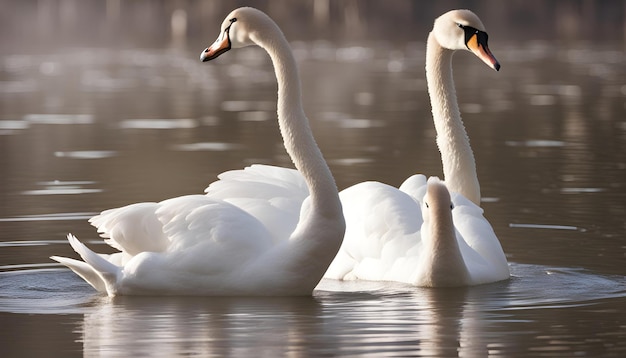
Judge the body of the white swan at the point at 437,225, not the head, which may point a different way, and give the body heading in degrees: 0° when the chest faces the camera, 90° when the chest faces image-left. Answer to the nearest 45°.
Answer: approximately 315°
